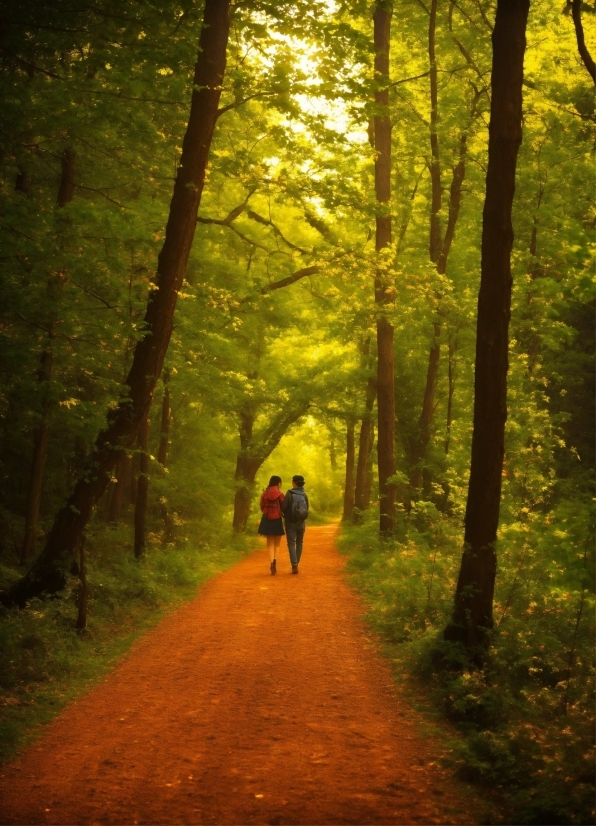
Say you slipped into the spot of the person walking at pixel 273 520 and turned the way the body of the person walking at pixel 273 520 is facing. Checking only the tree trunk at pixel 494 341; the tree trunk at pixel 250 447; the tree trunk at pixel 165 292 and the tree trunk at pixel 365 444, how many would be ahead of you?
2

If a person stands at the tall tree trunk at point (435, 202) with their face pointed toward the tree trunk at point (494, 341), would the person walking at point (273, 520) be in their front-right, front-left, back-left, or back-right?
front-right

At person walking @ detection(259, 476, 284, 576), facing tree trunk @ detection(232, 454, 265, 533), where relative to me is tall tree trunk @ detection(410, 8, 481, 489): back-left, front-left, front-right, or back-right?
front-right

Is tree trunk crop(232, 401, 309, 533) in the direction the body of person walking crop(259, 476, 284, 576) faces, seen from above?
yes

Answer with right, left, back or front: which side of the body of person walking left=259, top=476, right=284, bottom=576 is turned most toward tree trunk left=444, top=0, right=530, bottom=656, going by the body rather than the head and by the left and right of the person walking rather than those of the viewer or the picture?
back

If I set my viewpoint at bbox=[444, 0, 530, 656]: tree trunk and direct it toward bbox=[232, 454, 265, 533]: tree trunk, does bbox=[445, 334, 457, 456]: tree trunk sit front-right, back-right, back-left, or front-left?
front-right

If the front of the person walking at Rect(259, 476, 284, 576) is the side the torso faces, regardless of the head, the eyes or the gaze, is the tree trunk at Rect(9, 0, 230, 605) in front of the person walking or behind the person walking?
behind

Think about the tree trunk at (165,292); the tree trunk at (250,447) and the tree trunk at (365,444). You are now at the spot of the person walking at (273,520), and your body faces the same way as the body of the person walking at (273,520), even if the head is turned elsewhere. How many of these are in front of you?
2

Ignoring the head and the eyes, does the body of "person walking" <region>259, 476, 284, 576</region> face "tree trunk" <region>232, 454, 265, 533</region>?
yes

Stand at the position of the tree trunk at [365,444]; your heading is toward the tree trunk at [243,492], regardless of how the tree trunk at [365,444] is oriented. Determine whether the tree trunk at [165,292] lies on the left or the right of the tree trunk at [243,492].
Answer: left

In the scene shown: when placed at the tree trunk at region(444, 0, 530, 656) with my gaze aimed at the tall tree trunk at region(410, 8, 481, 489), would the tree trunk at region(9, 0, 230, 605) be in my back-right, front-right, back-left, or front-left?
front-left

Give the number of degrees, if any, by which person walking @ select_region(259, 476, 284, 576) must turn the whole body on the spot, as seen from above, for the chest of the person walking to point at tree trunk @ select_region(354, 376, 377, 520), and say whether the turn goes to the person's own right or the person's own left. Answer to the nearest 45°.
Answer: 0° — they already face it

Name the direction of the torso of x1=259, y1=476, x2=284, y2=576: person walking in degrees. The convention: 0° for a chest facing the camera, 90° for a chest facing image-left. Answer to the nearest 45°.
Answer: approximately 180°
